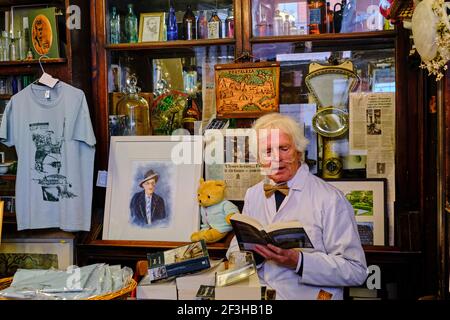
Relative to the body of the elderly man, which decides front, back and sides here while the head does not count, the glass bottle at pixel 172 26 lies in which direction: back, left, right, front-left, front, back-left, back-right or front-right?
right

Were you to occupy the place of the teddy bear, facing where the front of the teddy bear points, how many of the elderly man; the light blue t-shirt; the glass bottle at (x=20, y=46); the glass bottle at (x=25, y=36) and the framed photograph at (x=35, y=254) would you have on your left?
1

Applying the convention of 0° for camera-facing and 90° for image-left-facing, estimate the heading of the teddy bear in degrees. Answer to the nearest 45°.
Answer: approximately 45°

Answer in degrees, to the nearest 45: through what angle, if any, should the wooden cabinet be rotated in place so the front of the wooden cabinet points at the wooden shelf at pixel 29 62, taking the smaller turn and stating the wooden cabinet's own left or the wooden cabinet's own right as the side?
approximately 90° to the wooden cabinet's own right

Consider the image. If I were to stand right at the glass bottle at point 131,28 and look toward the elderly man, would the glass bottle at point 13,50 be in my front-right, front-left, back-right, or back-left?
back-right

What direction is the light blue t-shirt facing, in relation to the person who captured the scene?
facing the viewer

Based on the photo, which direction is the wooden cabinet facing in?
toward the camera

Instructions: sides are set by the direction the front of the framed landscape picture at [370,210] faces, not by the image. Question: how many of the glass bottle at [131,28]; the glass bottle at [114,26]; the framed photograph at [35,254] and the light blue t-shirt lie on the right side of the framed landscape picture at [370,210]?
4

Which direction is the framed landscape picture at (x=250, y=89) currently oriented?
toward the camera

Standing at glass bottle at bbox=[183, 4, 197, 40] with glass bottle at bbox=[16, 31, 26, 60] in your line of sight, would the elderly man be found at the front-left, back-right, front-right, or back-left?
back-left

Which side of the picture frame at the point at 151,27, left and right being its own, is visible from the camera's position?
front

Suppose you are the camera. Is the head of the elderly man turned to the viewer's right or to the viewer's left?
to the viewer's left
